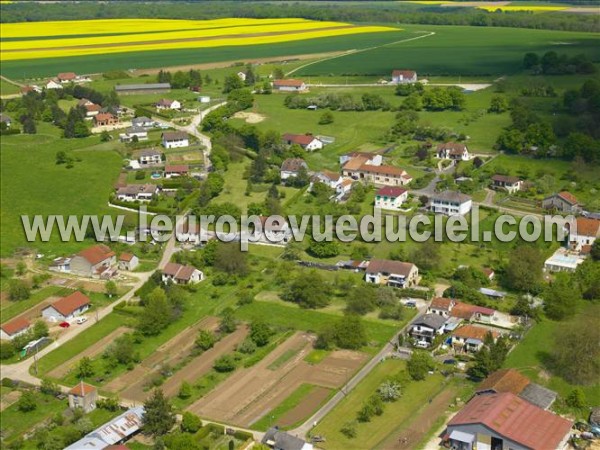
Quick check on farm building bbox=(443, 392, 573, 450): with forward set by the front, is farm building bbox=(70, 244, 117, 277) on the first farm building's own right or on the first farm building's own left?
on the first farm building's own right

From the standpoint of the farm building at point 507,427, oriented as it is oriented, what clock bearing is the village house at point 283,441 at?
The village house is roughly at 1 o'clock from the farm building.

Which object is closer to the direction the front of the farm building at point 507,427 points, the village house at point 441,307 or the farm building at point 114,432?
the farm building

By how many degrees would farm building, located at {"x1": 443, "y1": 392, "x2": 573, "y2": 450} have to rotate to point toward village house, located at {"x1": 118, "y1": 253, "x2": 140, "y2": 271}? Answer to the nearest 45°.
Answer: approximately 90° to its right

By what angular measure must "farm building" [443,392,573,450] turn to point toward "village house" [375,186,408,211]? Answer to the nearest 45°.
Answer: approximately 135° to its right

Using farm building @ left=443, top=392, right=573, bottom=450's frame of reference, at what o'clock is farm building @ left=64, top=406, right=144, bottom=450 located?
farm building @ left=64, top=406, right=144, bottom=450 is roughly at 1 o'clock from farm building @ left=443, top=392, right=573, bottom=450.

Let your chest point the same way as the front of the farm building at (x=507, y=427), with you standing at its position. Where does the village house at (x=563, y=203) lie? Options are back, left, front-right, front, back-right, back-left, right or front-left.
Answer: back-right

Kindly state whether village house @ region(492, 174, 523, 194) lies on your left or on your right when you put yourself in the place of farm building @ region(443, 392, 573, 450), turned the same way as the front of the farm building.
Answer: on your right

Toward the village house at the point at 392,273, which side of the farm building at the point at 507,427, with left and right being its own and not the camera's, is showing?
right

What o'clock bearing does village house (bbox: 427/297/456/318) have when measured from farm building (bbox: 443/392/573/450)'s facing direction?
The village house is roughly at 4 o'clock from the farm building.

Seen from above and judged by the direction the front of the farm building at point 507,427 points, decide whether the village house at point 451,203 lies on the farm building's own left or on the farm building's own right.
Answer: on the farm building's own right

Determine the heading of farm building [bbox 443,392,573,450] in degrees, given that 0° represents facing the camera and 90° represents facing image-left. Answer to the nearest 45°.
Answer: approximately 45°

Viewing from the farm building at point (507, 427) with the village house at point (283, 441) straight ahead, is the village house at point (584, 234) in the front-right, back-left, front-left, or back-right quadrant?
back-right

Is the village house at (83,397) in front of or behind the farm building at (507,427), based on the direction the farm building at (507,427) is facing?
in front

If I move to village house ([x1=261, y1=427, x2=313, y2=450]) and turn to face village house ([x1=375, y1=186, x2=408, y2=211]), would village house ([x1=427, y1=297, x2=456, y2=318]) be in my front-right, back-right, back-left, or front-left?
front-right
